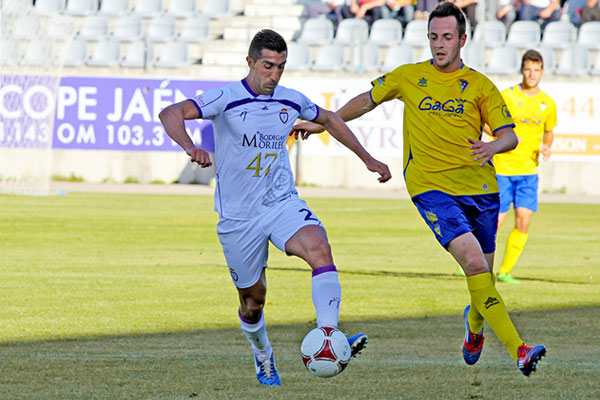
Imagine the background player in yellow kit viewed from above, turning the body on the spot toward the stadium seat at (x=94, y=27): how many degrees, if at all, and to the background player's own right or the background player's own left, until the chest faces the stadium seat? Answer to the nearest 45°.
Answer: approximately 135° to the background player's own right

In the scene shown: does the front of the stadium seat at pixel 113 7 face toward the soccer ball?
yes

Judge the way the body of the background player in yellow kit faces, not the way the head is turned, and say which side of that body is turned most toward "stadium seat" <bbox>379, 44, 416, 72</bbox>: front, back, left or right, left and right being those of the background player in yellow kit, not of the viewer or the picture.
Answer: back

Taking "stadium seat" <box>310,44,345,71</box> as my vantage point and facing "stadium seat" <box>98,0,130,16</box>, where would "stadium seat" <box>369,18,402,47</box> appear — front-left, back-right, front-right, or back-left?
back-right

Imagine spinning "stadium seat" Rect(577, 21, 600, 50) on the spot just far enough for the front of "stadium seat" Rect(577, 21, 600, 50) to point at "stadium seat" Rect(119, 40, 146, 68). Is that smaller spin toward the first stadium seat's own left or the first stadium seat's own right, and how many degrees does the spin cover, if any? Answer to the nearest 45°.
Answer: approximately 90° to the first stadium seat's own right

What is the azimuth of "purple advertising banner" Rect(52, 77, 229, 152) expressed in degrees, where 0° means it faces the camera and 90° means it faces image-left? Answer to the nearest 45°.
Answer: approximately 0°
